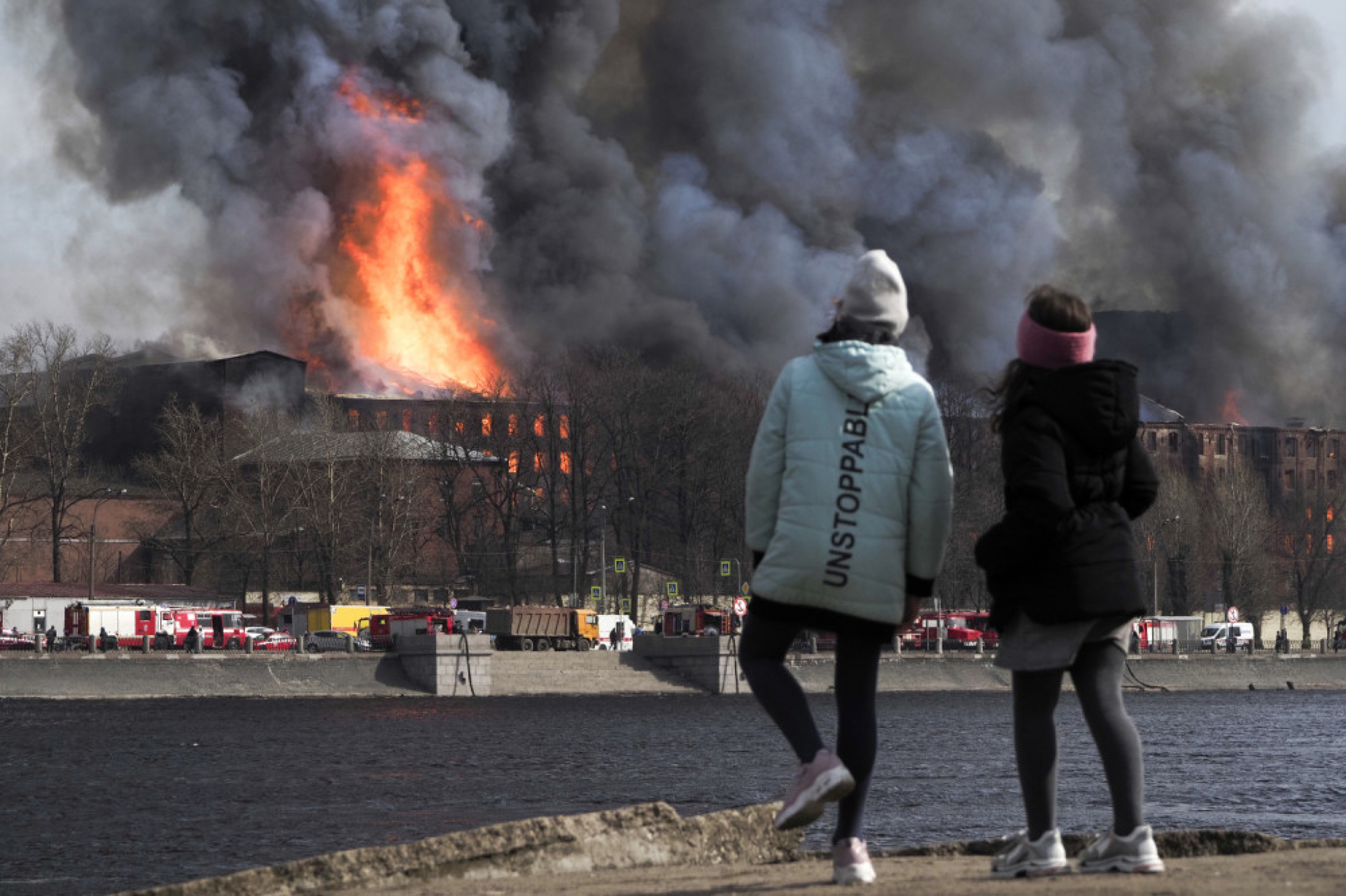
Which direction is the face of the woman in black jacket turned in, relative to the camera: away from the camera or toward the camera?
away from the camera

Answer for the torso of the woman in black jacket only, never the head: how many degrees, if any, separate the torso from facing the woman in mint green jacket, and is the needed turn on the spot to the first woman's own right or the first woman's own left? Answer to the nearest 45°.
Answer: approximately 45° to the first woman's own left

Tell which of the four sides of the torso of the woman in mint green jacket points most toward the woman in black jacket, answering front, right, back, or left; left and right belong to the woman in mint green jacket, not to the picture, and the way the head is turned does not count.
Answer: right

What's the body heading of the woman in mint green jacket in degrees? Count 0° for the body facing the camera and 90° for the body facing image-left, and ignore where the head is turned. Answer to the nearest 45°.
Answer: approximately 180°

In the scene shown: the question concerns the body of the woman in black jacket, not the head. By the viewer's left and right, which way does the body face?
facing away from the viewer and to the left of the viewer

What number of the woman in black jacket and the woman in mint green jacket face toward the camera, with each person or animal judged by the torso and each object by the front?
0
